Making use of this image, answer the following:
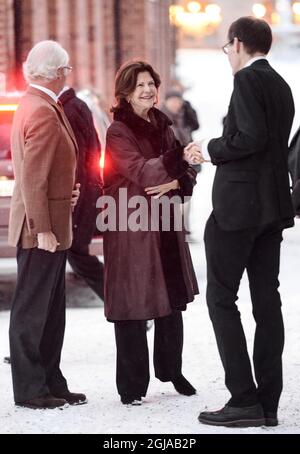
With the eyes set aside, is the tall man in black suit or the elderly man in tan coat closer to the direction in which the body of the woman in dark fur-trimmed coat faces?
the tall man in black suit

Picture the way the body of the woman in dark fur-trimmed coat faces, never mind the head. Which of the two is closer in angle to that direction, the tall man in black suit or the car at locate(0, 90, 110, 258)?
the tall man in black suit

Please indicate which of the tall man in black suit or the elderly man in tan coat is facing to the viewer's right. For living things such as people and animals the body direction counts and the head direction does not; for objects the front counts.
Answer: the elderly man in tan coat

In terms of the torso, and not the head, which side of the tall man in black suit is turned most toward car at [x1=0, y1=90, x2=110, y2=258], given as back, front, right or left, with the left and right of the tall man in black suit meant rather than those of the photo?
front

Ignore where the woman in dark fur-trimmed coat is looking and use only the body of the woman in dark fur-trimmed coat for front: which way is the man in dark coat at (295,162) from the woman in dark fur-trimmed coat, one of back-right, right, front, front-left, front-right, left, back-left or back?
front-left

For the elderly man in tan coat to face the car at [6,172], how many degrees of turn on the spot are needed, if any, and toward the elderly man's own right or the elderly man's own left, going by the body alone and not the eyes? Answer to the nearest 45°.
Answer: approximately 90° to the elderly man's own left

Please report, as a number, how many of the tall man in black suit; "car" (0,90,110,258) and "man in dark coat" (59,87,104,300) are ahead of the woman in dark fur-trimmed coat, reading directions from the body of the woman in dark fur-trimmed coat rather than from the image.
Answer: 1

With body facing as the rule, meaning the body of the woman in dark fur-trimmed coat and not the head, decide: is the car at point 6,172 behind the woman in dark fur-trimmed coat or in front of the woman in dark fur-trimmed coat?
behind

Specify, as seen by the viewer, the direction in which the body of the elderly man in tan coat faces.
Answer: to the viewer's right

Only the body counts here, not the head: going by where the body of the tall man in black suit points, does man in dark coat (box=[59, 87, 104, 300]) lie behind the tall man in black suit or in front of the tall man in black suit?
in front

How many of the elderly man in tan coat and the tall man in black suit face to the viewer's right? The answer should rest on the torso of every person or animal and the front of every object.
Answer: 1

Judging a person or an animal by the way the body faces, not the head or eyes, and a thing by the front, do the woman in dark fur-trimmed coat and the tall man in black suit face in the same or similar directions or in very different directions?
very different directions

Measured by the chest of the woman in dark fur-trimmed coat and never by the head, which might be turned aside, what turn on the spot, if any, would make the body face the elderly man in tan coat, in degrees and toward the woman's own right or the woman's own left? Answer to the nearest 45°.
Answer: approximately 135° to the woman's own right

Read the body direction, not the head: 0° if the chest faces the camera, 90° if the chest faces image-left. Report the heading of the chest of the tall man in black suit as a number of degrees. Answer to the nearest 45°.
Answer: approximately 135°

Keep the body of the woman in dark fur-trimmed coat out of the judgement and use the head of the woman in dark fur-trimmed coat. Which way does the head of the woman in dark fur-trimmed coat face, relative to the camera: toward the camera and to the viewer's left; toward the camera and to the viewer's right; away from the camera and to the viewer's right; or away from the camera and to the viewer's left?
toward the camera and to the viewer's right

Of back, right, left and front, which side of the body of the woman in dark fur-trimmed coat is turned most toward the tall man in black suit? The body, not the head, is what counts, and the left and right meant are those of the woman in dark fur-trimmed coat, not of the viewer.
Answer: front
